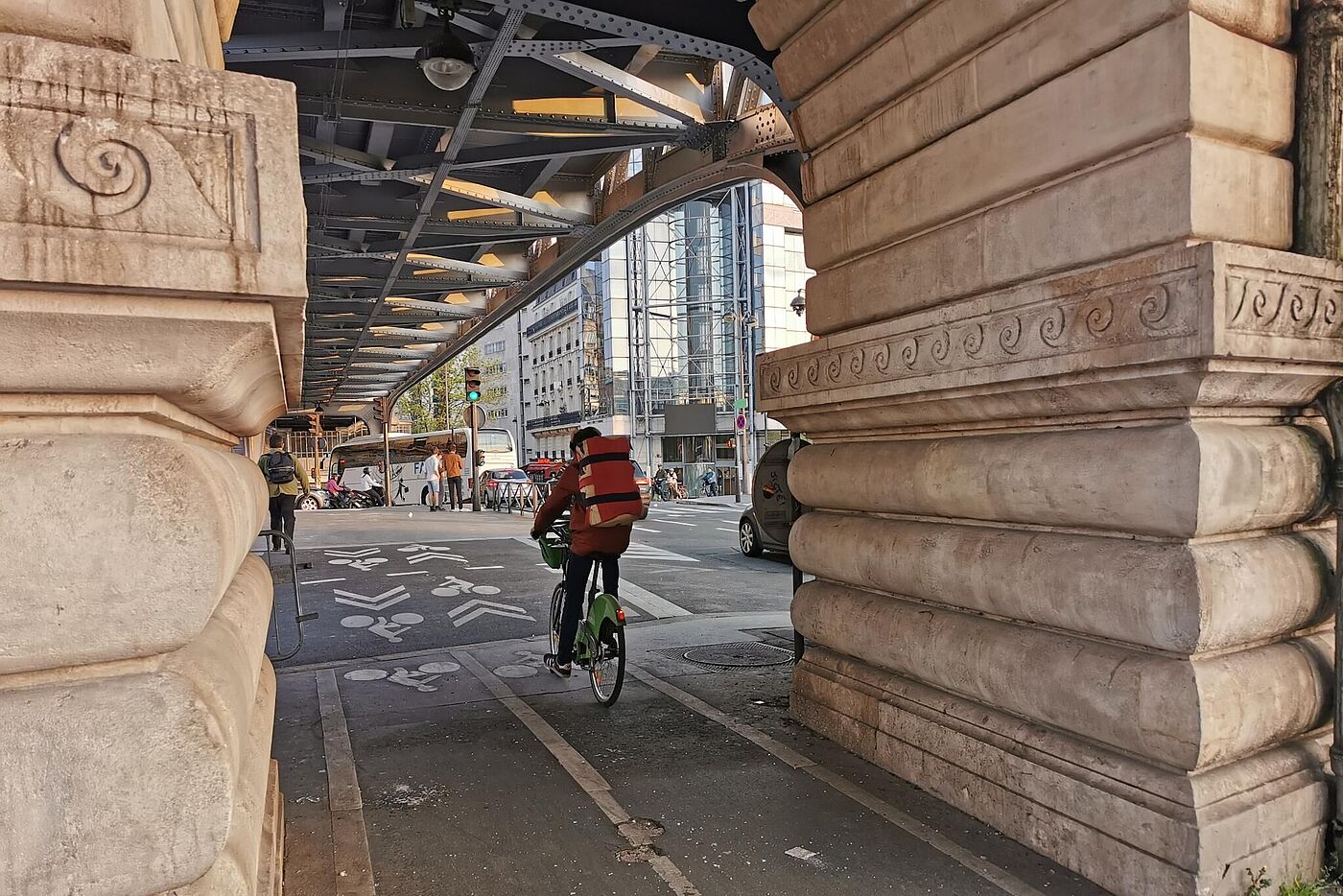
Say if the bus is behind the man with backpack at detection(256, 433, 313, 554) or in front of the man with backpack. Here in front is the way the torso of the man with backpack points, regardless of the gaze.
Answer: in front

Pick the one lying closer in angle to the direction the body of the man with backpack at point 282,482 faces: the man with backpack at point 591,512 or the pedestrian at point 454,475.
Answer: the pedestrian

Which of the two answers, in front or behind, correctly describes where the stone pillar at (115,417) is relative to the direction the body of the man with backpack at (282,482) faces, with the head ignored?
behind

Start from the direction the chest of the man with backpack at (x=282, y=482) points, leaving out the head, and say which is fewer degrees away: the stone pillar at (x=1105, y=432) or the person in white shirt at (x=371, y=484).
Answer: the person in white shirt

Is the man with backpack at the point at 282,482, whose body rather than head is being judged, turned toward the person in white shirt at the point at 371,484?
yes

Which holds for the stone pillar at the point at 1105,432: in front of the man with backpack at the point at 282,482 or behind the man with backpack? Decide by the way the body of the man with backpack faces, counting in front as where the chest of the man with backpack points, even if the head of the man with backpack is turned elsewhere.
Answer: behind

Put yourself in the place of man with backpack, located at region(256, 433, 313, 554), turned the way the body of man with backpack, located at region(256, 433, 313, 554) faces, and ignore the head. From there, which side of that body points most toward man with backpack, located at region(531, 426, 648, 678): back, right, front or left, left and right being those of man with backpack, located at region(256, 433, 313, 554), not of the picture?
back

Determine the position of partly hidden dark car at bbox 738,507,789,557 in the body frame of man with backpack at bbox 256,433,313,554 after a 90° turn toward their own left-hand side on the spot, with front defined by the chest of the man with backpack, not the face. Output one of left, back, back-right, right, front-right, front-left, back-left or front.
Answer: back

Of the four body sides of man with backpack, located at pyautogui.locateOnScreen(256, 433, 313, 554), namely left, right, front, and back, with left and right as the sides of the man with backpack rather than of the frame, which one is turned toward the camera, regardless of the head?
back

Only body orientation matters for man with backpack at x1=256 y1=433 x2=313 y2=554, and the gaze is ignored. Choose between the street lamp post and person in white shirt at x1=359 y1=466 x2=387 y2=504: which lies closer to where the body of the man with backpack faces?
the person in white shirt

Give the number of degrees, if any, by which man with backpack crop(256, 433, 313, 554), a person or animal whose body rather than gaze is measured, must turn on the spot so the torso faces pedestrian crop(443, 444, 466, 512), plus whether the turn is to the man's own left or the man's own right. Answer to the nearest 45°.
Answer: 0° — they already face them

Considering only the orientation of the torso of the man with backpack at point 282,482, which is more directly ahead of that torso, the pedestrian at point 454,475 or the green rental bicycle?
the pedestrian
